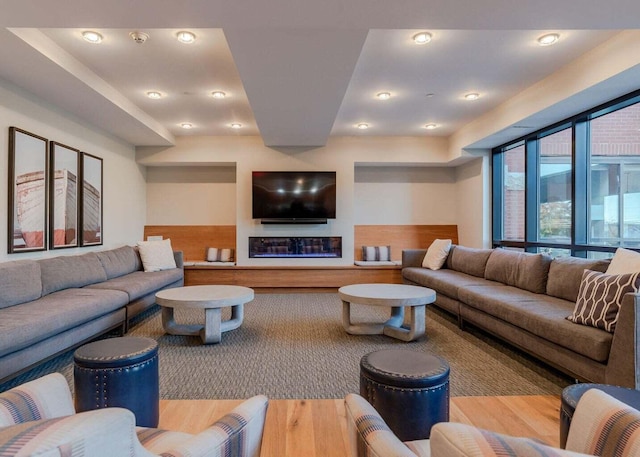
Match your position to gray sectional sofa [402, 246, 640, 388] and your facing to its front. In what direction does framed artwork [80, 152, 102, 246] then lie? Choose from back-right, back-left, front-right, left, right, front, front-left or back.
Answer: front-right

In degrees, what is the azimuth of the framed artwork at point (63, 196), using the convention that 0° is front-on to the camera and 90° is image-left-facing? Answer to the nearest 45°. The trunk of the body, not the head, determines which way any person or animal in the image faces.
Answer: approximately 315°

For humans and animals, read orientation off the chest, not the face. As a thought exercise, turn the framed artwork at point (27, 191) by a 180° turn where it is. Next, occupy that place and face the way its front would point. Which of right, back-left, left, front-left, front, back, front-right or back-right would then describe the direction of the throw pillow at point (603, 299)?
back

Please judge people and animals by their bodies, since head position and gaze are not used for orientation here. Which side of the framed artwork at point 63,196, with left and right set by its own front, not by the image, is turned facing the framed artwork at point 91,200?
left

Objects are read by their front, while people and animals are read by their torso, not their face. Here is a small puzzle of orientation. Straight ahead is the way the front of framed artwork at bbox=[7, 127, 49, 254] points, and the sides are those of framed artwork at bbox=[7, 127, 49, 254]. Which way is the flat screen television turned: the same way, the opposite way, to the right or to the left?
to the right

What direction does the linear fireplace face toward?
toward the camera

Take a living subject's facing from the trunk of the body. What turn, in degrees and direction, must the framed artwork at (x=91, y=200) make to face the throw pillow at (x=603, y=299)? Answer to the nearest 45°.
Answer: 0° — it already faces it

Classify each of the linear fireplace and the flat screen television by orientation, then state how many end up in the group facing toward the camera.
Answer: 2

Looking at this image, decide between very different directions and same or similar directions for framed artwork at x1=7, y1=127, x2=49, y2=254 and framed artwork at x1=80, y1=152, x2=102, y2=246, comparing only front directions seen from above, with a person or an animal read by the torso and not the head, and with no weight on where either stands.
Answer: same or similar directions

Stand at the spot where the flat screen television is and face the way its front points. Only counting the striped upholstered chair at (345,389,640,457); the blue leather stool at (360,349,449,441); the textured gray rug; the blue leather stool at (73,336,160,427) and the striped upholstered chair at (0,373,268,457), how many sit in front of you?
5

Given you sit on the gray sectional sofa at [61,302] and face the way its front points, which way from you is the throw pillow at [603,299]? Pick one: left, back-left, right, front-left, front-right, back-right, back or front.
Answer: front

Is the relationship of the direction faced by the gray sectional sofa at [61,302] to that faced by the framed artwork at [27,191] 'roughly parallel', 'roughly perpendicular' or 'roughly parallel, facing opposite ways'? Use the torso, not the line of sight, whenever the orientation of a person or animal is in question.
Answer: roughly parallel

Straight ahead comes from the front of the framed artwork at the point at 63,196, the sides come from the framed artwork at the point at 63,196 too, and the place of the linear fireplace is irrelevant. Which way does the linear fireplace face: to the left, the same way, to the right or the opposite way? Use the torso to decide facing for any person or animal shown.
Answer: to the right

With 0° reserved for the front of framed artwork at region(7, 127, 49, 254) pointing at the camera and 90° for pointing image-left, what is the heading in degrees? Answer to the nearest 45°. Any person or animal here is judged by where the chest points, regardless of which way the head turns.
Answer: approximately 315°

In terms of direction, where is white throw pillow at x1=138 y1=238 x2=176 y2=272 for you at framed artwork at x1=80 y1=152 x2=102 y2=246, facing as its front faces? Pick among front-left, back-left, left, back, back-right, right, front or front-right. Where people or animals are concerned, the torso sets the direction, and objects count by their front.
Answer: front-left

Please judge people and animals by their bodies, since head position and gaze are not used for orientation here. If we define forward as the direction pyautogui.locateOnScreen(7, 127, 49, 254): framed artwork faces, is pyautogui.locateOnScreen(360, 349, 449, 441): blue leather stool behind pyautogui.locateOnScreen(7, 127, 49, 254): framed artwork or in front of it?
in front

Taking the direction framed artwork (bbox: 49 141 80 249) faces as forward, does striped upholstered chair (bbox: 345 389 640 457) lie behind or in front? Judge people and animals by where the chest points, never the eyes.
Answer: in front
